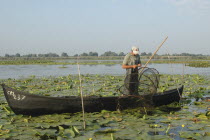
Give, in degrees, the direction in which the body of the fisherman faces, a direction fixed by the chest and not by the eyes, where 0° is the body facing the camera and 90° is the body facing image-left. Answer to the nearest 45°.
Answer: approximately 315°

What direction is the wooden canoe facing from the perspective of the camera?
to the viewer's left
